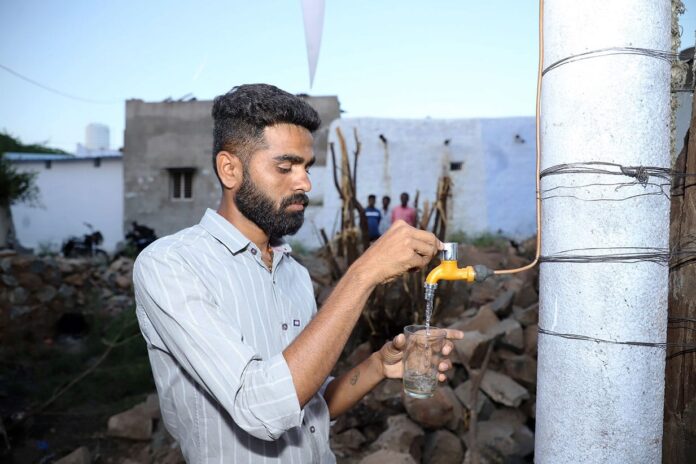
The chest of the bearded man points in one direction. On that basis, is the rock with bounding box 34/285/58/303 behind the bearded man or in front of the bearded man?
behind

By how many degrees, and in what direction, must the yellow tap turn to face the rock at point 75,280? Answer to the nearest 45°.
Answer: approximately 45° to its right

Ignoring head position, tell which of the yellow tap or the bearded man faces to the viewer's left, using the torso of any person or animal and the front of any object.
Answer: the yellow tap

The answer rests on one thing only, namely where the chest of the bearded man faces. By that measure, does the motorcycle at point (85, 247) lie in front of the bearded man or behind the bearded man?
behind

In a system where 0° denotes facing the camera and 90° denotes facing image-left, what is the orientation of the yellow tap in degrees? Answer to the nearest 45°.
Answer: approximately 90°

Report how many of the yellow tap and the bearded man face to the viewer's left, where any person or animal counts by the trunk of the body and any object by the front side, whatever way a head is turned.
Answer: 1

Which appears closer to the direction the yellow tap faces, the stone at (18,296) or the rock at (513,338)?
the stone
